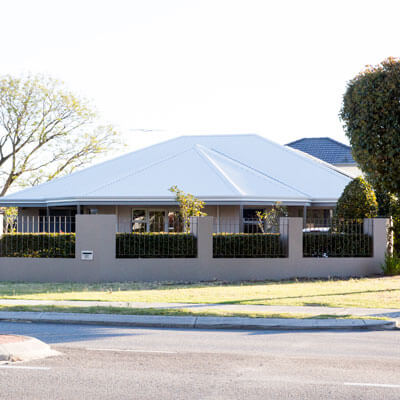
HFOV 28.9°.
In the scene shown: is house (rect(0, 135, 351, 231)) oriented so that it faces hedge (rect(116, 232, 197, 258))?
yes

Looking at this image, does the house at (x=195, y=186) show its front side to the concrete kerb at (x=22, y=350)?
yes

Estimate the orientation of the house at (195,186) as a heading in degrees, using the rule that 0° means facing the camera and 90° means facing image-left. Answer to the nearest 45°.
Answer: approximately 0°

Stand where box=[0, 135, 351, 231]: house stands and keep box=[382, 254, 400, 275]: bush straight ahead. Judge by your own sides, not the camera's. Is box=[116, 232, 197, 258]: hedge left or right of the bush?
right

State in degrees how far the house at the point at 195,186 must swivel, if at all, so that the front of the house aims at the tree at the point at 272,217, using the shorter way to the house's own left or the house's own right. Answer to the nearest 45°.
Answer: approximately 45° to the house's own left

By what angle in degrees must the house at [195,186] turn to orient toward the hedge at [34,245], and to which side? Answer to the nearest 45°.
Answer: approximately 45° to its right

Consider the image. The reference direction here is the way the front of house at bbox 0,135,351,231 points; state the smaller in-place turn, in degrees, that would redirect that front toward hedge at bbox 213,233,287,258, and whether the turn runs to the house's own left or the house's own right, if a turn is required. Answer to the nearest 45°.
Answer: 0° — it already faces it

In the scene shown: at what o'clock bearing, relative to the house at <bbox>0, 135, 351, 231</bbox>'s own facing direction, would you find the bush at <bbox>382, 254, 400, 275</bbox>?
The bush is roughly at 11 o'clock from the house.
